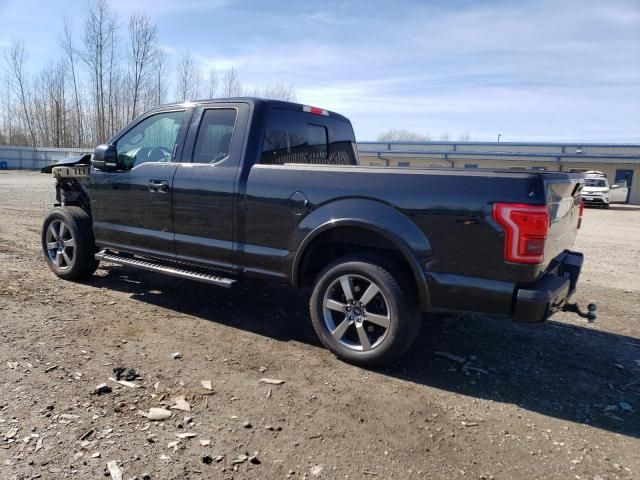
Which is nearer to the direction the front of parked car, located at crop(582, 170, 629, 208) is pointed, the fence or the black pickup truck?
the black pickup truck

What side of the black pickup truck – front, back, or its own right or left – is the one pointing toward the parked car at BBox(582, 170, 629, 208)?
right

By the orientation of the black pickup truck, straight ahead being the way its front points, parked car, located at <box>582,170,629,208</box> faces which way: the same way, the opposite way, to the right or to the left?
to the left

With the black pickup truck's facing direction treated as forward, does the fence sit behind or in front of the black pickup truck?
in front

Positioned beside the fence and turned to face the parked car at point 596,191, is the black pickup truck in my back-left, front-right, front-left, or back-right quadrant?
front-right

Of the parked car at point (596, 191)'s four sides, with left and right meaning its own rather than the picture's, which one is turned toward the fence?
right

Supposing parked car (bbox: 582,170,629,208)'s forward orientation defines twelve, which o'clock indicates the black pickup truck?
The black pickup truck is roughly at 12 o'clock from the parked car.

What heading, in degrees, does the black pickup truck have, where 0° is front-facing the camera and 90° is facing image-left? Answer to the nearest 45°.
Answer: approximately 135°

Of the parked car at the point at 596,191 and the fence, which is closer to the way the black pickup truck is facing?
the fence

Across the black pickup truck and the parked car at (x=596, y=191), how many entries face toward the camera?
1

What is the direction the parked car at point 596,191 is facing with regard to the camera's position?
facing the viewer
